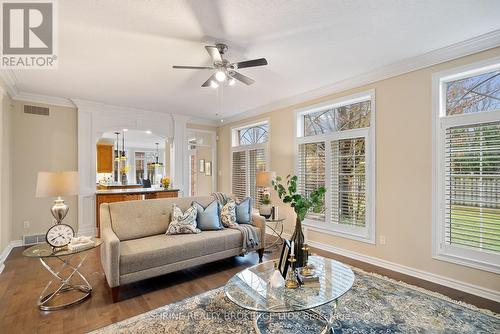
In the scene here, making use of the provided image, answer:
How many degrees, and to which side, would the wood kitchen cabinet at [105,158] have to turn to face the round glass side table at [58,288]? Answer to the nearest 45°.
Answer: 0° — it already faces it

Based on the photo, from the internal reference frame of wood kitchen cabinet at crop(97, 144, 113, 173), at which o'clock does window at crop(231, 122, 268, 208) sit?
The window is roughly at 11 o'clock from the wood kitchen cabinet.

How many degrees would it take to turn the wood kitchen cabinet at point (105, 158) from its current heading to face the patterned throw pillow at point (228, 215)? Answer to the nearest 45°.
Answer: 0° — it already faces it

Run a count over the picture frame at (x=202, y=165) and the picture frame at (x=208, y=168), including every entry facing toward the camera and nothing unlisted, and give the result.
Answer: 2

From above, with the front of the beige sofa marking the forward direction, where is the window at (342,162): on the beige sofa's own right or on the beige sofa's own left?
on the beige sofa's own left

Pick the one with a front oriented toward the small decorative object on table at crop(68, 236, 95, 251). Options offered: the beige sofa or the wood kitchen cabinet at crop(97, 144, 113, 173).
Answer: the wood kitchen cabinet

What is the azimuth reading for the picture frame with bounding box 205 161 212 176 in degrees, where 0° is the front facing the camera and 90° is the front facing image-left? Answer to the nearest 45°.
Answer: approximately 0°

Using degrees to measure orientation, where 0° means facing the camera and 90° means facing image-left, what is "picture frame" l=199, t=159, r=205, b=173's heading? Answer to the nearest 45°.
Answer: approximately 0°

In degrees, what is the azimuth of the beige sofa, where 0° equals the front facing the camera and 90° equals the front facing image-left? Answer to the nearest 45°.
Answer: approximately 315°

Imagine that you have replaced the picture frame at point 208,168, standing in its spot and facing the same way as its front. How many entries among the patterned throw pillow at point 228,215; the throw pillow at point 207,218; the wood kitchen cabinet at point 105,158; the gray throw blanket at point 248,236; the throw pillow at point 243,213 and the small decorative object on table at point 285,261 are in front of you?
5
